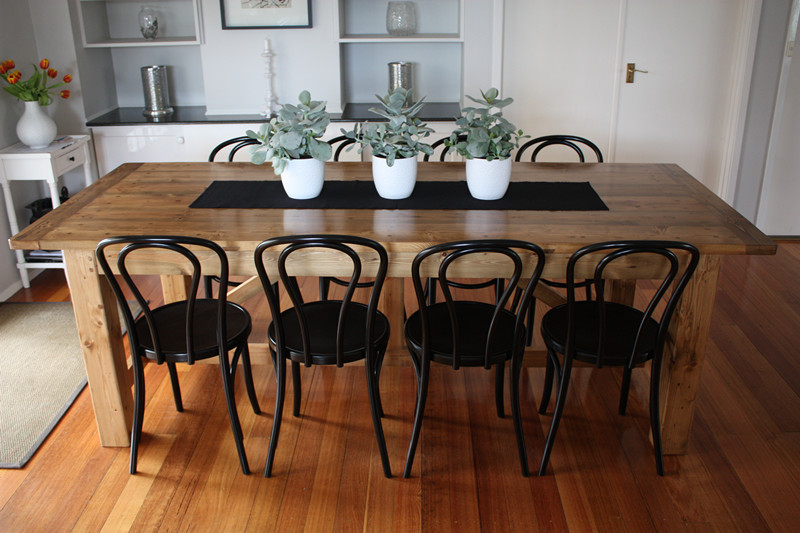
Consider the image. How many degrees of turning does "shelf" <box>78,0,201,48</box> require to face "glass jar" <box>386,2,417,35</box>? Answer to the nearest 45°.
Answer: approximately 45° to its left

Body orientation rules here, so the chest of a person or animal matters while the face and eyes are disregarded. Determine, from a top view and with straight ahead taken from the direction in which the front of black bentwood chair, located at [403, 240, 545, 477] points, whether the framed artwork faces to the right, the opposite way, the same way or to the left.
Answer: the opposite way

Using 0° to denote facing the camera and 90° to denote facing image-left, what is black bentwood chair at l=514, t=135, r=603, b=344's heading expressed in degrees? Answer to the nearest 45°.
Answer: approximately 0°

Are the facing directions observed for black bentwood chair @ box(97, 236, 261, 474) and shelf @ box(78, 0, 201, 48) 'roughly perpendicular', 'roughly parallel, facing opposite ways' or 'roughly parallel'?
roughly parallel, facing opposite ways

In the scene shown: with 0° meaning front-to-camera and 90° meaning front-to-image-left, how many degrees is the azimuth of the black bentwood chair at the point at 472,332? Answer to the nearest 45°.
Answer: approximately 180°

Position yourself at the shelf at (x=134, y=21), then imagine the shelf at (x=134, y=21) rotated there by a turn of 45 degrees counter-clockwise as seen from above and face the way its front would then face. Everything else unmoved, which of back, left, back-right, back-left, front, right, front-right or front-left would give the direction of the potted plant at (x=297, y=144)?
front-right

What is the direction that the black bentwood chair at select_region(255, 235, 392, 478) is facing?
away from the camera

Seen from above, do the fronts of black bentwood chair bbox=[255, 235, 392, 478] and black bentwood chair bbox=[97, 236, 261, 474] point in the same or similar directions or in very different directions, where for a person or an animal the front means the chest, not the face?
same or similar directions

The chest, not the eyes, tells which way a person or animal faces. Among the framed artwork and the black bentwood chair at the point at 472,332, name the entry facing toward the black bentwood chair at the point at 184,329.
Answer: the framed artwork

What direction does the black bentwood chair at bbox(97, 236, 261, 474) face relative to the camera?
away from the camera

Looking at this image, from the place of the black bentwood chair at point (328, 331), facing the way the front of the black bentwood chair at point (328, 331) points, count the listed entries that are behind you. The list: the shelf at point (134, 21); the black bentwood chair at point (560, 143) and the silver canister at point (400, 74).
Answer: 0

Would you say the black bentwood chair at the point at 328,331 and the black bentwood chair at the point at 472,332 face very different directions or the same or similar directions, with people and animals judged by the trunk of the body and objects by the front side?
same or similar directions

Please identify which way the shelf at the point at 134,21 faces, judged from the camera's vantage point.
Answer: facing the viewer

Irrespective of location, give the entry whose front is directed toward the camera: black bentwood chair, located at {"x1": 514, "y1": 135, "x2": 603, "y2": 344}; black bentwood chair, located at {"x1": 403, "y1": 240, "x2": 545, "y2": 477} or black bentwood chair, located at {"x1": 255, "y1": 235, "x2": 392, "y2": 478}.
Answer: black bentwood chair, located at {"x1": 514, "y1": 135, "x2": 603, "y2": 344}

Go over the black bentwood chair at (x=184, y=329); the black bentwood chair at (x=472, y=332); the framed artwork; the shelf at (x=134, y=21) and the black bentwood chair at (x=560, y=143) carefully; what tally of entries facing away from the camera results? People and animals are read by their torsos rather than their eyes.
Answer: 2

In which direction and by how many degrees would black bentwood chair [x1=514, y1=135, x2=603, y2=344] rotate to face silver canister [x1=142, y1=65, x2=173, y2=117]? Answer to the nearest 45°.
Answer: approximately 90° to its right

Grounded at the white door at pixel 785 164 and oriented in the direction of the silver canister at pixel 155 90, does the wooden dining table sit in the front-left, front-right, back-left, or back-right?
front-left

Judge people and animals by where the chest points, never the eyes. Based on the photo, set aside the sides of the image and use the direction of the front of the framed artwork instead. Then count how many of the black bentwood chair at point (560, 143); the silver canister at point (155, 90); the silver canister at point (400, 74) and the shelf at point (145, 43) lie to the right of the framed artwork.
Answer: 2
